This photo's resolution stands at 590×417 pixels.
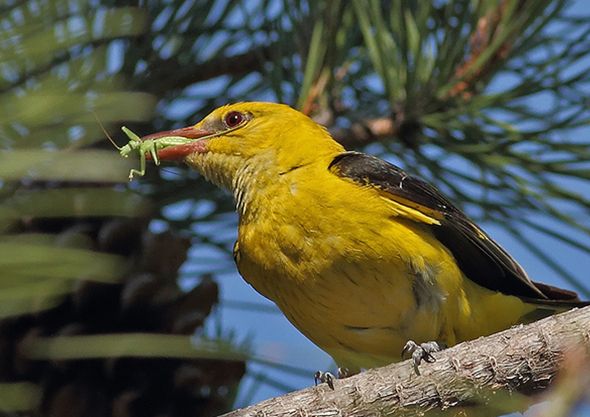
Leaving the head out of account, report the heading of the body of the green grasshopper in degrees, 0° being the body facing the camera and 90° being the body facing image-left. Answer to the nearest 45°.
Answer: approximately 90°

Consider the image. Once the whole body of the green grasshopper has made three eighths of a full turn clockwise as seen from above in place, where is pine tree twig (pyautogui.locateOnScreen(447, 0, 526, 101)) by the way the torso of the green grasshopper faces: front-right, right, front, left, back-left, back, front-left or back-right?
front-right

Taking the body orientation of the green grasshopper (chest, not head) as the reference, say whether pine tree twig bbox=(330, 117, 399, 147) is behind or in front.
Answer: behind
